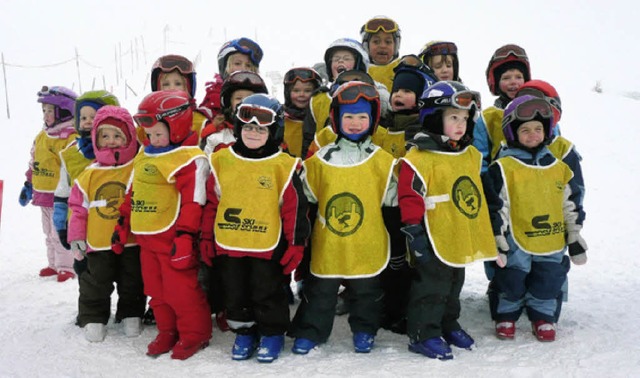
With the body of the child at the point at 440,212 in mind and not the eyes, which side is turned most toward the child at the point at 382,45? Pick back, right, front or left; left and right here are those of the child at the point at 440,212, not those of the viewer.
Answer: back

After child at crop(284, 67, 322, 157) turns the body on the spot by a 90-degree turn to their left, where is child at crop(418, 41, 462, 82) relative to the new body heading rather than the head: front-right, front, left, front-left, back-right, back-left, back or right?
front

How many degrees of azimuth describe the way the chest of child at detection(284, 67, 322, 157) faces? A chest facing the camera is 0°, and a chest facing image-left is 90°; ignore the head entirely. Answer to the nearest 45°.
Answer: approximately 0°

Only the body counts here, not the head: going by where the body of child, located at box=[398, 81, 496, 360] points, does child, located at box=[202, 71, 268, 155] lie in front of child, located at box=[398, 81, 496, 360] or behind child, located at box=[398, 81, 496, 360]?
behind

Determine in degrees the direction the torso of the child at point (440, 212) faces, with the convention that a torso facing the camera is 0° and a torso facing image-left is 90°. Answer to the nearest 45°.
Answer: approximately 315°

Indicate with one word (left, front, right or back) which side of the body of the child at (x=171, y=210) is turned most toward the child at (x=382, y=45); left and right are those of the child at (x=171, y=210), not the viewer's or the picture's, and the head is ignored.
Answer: back

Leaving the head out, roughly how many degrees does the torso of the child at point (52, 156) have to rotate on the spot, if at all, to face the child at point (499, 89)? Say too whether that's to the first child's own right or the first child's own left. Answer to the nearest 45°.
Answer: approximately 90° to the first child's own left

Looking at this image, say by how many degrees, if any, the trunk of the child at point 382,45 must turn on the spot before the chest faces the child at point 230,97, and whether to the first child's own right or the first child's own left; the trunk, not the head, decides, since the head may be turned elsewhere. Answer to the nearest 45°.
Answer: approximately 45° to the first child's own right

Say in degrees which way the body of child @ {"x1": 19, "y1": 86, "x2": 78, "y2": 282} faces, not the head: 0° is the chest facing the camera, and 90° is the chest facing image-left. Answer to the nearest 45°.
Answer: approximately 45°

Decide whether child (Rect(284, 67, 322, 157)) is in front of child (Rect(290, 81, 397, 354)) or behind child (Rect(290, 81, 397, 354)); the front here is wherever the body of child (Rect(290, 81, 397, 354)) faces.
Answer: behind

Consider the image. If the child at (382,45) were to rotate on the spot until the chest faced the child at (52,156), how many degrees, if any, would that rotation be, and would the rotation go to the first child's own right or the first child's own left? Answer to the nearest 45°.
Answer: approximately 90° to the first child's own right
